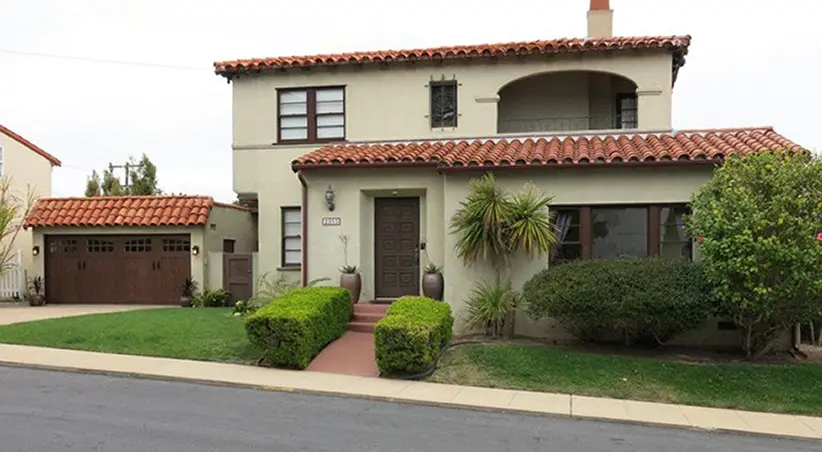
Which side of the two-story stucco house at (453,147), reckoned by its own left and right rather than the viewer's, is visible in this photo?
front

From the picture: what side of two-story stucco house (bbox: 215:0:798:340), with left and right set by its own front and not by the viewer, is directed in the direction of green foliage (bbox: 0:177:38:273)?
right

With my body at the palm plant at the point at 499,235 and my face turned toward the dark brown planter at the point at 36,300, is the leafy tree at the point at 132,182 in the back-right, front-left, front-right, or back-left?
front-right

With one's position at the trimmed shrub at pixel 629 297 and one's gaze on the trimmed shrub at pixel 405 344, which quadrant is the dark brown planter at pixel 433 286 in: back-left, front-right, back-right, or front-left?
front-right

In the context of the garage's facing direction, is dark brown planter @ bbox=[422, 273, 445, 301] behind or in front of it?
in front

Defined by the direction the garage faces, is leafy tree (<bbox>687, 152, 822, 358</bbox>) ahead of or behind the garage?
ahead

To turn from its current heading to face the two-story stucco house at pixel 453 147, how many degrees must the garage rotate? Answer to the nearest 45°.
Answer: approximately 45° to its left

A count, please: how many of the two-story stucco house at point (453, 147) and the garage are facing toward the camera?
2

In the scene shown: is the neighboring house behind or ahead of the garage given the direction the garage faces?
behind
